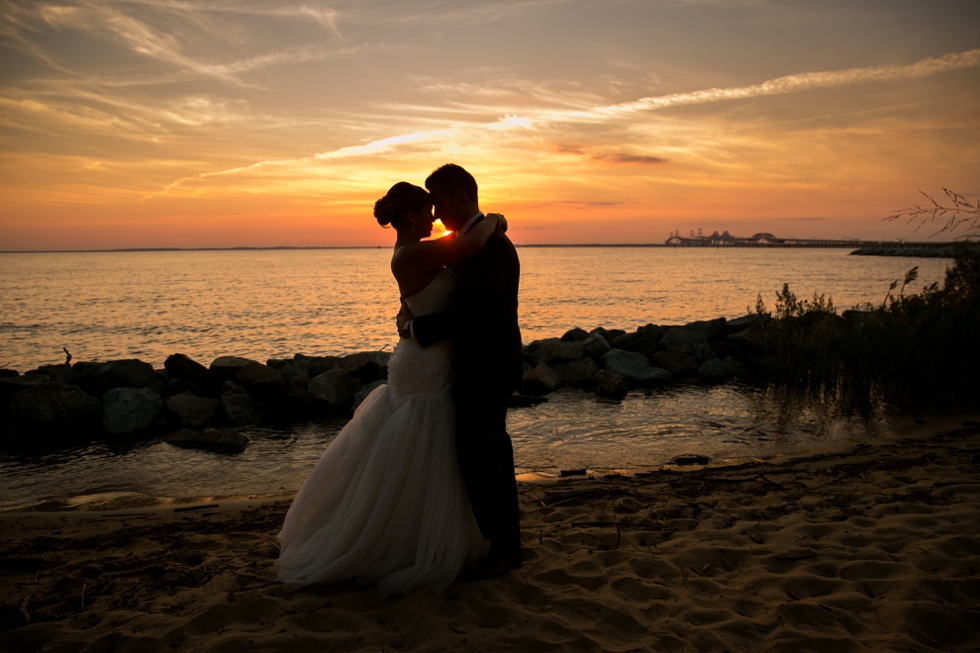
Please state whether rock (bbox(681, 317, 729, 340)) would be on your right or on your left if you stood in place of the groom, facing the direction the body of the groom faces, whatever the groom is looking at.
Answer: on your right

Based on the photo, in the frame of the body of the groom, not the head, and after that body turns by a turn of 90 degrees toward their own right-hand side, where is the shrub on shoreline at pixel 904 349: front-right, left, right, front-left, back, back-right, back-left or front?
front-right

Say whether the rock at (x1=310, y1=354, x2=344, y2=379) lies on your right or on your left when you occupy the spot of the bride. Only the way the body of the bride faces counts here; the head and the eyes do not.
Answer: on your left

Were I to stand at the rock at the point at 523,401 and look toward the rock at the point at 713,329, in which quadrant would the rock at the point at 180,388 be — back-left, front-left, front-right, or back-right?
back-left

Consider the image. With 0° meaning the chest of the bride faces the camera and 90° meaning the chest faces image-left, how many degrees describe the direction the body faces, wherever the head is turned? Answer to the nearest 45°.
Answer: approximately 270°

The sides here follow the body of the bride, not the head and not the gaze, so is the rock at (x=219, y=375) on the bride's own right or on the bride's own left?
on the bride's own left

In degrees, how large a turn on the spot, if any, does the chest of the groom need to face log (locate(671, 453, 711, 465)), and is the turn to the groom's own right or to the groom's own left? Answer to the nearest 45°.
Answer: approximately 135° to the groom's own right

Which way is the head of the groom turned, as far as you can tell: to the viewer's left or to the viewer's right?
to the viewer's left

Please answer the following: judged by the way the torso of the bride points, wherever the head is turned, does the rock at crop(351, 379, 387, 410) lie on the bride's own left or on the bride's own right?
on the bride's own left

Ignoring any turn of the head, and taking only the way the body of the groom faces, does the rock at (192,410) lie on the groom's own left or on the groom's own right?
on the groom's own right

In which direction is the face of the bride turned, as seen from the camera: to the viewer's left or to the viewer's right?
to the viewer's right

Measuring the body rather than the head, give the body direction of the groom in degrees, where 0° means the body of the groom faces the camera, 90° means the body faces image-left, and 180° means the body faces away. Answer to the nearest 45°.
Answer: approximately 90°
